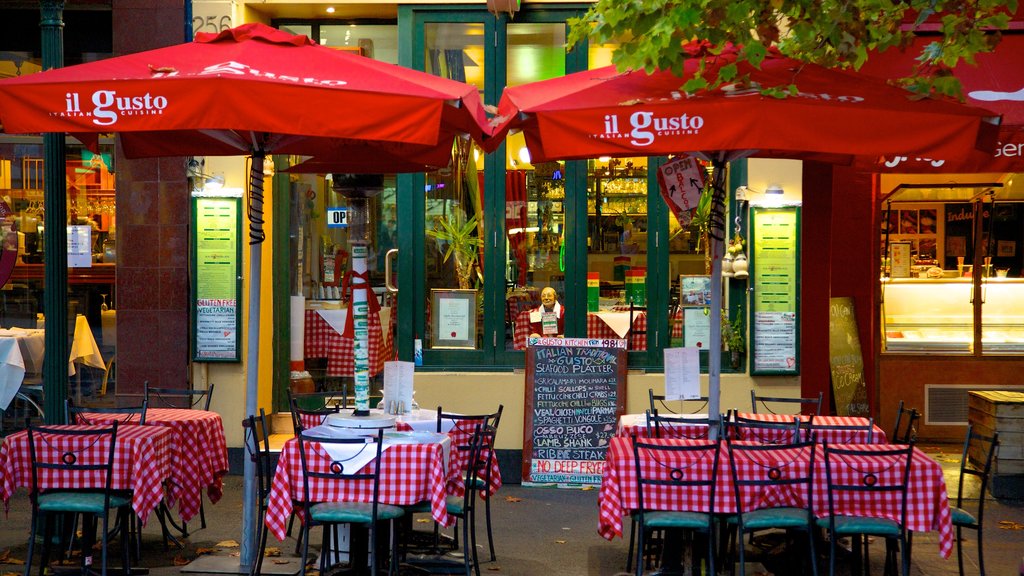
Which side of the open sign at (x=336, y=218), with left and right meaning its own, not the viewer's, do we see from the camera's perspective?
front

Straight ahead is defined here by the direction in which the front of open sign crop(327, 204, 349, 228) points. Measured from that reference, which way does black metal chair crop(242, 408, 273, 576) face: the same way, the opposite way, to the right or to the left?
to the left

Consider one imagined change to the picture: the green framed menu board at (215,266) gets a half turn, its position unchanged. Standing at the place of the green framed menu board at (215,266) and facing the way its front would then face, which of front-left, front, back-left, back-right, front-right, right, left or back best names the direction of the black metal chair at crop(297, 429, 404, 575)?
back

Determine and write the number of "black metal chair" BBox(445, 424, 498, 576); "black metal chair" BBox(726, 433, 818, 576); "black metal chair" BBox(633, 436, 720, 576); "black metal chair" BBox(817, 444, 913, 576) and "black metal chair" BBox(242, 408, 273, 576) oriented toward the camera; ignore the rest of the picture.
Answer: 0

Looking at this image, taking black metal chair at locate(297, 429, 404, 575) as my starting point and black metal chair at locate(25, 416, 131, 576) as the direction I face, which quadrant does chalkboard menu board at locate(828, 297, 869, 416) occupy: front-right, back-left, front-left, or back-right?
back-right

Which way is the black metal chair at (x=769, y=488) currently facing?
away from the camera

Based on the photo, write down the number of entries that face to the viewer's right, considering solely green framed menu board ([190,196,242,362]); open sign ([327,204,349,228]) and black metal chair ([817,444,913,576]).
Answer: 0

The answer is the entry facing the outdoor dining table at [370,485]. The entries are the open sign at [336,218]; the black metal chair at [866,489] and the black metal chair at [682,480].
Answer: the open sign

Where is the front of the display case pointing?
toward the camera

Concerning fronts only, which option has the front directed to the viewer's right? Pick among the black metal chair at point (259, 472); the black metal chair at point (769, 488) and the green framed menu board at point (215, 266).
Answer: the black metal chair at point (259, 472)

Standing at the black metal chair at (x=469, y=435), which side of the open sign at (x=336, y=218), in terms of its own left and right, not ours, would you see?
front

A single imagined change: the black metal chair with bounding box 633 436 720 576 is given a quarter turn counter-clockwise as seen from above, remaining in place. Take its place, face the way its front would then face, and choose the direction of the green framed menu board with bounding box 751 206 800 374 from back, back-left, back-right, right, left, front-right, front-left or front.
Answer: right

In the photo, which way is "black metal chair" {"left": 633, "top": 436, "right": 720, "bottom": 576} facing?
away from the camera

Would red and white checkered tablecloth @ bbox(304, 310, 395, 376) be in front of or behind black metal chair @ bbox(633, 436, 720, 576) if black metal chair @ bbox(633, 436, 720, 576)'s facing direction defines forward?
in front

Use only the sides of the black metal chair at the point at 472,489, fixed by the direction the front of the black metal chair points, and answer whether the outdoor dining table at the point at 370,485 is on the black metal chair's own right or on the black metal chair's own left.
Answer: on the black metal chair's own left

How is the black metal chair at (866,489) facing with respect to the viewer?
away from the camera

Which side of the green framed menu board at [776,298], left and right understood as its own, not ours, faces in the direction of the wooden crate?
left

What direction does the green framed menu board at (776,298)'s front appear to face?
toward the camera

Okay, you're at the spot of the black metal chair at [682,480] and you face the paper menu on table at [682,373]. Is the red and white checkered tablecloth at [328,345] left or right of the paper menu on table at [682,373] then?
left
